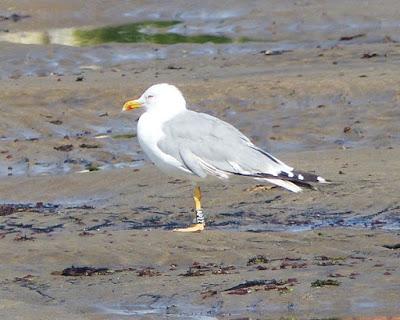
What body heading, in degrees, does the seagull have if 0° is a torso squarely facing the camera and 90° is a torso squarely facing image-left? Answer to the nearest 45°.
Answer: approximately 90°
